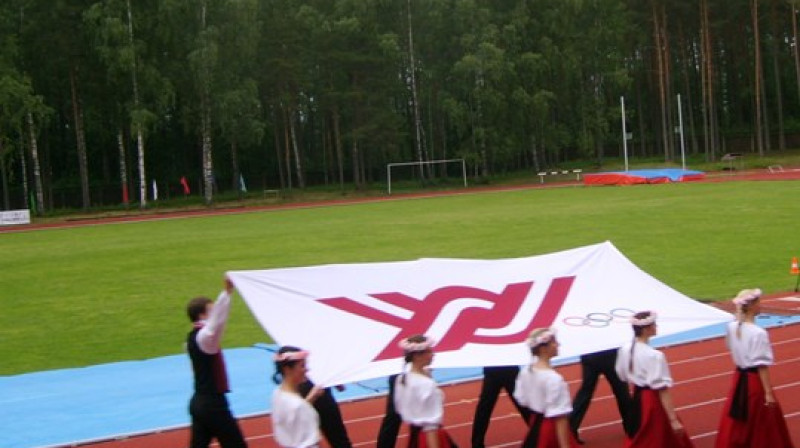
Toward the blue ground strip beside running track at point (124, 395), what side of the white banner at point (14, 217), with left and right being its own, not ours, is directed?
front

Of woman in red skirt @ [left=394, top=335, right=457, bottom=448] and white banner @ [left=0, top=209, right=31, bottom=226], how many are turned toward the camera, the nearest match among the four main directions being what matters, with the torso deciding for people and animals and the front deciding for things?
1

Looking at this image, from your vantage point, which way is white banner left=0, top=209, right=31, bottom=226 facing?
toward the camera

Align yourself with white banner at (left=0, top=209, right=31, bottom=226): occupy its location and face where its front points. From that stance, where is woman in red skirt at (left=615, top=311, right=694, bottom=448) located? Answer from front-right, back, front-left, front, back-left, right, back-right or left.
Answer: front

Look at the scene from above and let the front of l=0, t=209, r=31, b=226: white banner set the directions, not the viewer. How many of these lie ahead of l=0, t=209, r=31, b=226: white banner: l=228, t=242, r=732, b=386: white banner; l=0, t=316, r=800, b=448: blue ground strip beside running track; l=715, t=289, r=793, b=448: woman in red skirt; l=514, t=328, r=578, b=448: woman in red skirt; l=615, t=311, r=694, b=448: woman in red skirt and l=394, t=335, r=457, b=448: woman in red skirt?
6

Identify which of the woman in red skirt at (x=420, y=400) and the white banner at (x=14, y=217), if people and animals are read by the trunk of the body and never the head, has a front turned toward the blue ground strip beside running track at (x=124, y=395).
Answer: the white banner

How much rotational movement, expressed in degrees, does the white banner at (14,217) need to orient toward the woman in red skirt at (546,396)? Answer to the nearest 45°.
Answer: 0° — it already faces them
